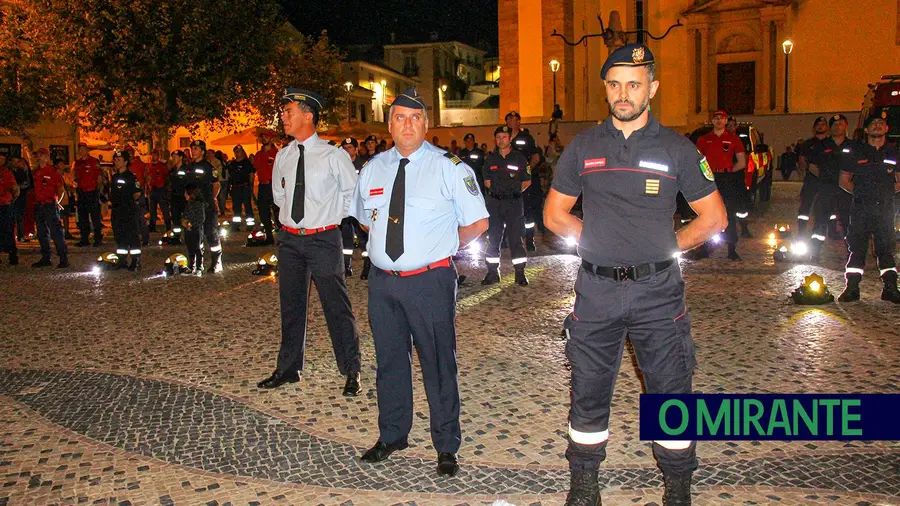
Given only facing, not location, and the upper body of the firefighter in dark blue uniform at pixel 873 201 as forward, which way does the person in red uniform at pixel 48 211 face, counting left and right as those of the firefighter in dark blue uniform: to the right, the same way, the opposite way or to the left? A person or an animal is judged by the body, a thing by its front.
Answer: the same way

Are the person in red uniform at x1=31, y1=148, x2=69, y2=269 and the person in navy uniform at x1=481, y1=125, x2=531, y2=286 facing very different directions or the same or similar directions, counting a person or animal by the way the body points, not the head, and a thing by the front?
same or similar directions

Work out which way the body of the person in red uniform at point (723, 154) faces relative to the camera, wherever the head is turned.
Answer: toward the camera

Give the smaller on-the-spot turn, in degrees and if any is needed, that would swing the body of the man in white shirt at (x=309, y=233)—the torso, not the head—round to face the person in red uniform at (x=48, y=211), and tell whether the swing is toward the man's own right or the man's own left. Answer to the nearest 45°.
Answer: approximately 90° to the man's own right

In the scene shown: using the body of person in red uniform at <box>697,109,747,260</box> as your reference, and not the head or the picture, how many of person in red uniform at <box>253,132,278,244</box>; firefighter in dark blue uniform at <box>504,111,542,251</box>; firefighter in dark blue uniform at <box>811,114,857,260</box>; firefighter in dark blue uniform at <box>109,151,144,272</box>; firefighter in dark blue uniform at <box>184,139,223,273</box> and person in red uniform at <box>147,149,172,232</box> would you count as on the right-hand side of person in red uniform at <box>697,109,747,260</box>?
5

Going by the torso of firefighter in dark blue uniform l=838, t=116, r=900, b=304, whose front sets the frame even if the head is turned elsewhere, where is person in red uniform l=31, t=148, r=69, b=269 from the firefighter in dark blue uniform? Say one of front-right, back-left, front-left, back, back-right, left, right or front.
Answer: right

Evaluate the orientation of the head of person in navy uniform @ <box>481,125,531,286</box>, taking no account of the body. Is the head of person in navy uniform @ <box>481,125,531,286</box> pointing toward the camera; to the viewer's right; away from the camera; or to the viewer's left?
toward the camera

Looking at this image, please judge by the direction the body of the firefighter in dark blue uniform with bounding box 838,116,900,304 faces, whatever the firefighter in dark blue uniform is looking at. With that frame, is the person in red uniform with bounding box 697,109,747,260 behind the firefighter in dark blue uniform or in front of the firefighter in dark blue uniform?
behind

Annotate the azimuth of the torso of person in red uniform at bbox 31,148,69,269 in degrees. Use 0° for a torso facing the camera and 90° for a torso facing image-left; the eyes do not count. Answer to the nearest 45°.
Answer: approximately 45°

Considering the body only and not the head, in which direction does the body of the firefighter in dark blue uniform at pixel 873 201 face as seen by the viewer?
toward the camera

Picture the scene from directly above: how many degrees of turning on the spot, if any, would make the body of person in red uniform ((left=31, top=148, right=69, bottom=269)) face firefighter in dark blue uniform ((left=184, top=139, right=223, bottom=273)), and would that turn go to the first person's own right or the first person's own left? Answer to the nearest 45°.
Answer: approximately 90° to the first person's own left

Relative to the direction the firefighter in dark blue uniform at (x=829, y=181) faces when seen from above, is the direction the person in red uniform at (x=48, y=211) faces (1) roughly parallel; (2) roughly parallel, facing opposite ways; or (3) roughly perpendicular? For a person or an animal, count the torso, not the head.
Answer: roughly parallel

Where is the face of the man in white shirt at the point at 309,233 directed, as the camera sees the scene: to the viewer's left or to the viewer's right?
to the viewer's left

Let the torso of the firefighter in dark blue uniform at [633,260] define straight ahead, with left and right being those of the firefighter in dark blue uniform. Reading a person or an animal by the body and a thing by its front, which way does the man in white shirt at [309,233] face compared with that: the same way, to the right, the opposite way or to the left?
the same way

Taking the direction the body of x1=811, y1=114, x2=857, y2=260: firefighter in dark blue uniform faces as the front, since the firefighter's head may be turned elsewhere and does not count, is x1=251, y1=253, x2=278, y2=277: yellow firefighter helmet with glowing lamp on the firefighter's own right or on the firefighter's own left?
on the firefighter's own right

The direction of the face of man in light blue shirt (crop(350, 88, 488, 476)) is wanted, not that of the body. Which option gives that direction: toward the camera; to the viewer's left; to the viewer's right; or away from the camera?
toward the camera

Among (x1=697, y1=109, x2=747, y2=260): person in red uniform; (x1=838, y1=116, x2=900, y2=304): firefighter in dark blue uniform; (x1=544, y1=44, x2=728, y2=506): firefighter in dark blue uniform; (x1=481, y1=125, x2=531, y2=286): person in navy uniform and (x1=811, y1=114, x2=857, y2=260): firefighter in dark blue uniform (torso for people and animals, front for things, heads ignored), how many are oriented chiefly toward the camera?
5

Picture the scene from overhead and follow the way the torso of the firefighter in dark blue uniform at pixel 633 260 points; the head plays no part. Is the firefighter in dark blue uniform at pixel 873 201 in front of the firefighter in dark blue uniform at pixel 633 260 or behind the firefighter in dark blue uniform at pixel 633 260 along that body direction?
behind

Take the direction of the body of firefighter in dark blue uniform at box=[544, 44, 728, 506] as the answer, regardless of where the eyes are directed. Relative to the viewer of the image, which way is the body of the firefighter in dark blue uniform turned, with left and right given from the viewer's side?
facing the viewer

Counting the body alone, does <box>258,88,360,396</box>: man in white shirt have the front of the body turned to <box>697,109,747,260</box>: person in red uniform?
no

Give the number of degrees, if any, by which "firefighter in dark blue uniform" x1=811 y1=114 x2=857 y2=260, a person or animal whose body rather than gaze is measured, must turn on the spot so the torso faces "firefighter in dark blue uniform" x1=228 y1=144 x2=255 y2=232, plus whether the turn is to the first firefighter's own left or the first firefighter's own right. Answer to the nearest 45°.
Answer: approximately 90° to the first firefighter's own right

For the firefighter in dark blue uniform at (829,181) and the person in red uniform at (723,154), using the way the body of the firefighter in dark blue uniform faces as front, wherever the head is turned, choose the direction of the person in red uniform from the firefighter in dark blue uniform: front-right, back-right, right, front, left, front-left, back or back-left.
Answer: right
